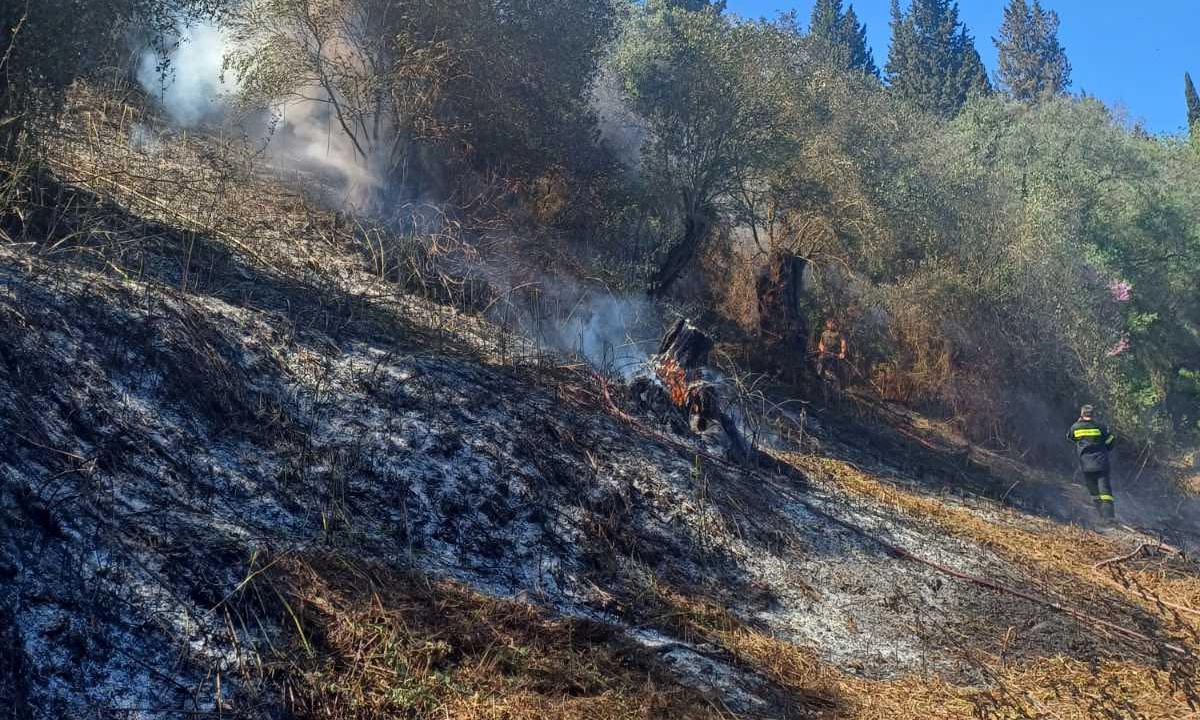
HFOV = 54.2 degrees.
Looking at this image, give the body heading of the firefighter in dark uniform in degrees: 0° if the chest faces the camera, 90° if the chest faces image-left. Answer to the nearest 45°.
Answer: approximately 180°

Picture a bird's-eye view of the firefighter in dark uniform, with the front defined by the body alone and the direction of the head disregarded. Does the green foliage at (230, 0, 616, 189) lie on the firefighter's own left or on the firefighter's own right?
on the firefighter's own left

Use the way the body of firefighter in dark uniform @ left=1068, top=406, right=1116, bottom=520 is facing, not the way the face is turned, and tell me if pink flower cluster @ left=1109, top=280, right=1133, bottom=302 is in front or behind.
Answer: in front

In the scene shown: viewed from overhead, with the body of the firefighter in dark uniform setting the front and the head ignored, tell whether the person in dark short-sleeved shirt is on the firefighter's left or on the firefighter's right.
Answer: on the firefighter's left

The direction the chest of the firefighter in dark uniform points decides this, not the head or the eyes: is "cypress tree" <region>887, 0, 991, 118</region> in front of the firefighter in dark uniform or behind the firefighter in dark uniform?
in front

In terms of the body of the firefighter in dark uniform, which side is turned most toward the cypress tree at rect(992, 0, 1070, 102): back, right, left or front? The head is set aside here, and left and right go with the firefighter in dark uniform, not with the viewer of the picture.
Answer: front
